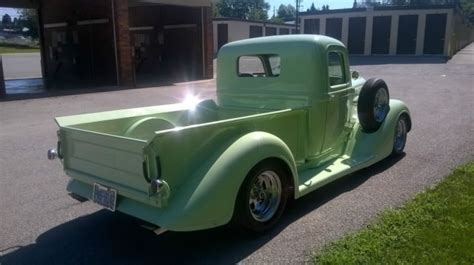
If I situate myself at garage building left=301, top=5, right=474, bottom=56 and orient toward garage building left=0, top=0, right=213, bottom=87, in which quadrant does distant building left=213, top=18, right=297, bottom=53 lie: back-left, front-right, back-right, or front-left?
front-right

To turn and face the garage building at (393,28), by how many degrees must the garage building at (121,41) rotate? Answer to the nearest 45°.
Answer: approximately 135° to its left

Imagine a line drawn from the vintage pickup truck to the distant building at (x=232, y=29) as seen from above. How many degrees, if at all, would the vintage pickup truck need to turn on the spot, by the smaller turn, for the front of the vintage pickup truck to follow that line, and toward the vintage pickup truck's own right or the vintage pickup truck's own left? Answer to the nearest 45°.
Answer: approximately 45° to the vintage pickup truck's own left

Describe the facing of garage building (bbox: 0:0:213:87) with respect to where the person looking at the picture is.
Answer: facing the viewer

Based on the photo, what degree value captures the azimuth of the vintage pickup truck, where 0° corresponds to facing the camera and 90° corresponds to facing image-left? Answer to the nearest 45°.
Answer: approximately 225°

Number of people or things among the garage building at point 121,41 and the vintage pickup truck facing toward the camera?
1

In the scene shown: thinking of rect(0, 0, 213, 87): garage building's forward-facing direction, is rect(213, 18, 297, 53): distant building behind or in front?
behind

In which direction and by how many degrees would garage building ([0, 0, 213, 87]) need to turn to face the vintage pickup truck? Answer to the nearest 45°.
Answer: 0° — it already faces it

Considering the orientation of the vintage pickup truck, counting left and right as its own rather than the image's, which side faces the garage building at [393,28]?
front

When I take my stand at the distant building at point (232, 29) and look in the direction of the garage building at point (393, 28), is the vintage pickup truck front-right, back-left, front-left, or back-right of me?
front-right

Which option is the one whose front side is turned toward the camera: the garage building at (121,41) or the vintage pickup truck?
the garage building

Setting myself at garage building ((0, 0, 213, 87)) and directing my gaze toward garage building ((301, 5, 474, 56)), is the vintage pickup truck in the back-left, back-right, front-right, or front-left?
back-right

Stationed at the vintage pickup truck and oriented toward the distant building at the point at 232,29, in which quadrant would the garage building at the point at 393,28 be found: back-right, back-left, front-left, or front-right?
front-right
